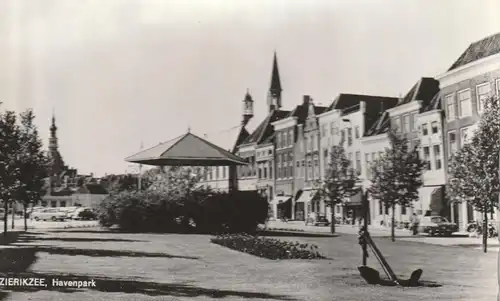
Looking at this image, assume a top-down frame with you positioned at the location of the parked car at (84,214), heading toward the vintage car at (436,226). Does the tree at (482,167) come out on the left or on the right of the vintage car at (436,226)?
right

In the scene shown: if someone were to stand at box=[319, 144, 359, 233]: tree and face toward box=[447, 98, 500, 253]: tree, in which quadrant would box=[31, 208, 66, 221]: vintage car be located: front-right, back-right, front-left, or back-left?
back-right
